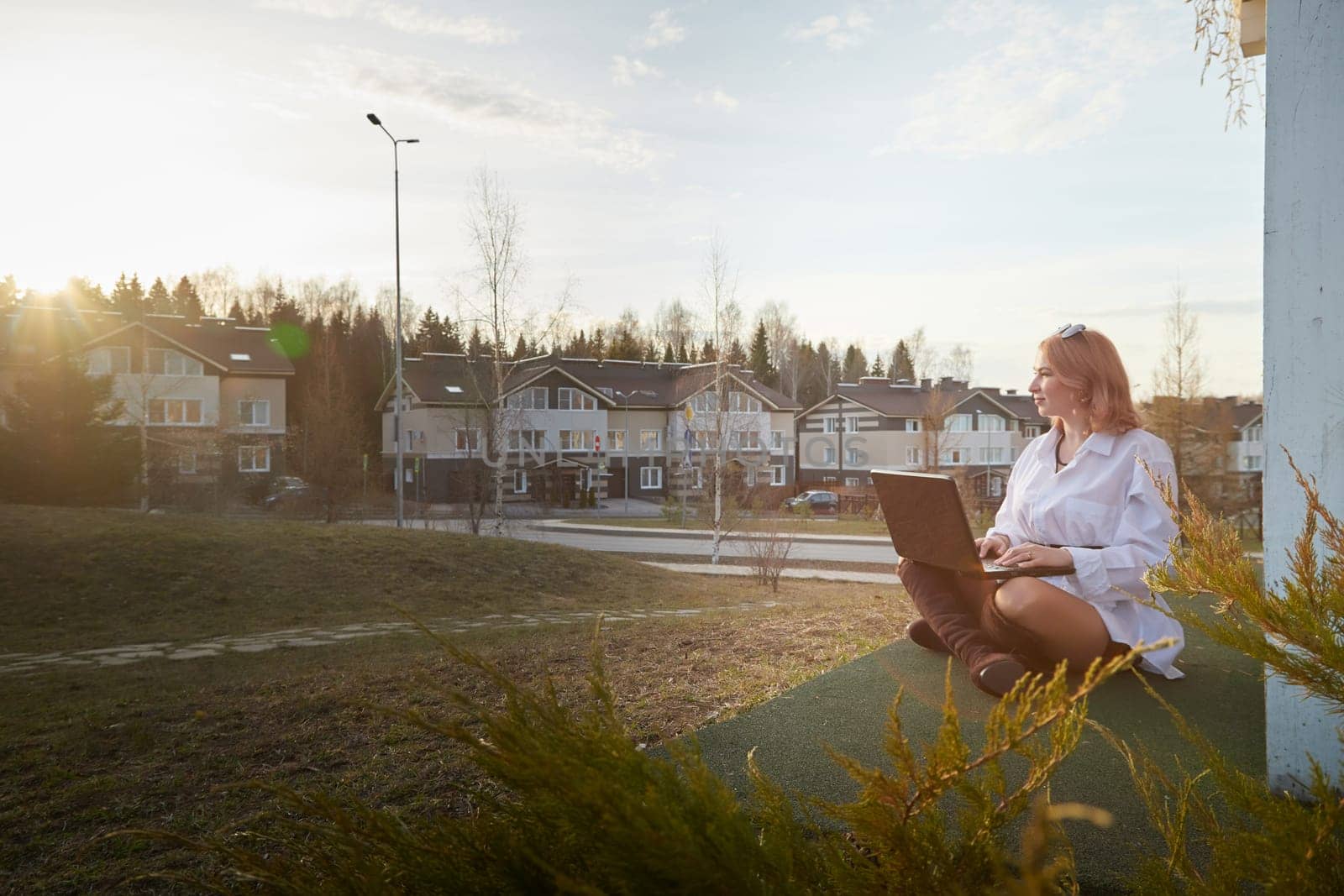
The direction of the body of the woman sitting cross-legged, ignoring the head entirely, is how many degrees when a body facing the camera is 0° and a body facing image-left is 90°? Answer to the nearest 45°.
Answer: approximately 45°

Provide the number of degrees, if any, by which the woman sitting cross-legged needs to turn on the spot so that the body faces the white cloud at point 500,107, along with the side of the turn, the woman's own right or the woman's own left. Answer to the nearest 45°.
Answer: approximately 90° to the woman's own right

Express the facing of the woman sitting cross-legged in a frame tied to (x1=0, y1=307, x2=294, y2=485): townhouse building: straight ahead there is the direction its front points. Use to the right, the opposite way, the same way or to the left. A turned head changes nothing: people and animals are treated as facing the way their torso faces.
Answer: to the right

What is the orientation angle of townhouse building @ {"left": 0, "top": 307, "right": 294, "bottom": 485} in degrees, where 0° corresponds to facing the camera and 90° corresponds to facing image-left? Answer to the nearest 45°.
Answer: approximately 0°

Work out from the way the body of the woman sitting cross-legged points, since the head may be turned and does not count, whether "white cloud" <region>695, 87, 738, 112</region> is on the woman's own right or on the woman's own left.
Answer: on the woman's own right

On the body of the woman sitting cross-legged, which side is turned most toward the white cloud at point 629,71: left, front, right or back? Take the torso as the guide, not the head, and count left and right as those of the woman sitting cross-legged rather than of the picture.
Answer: right
